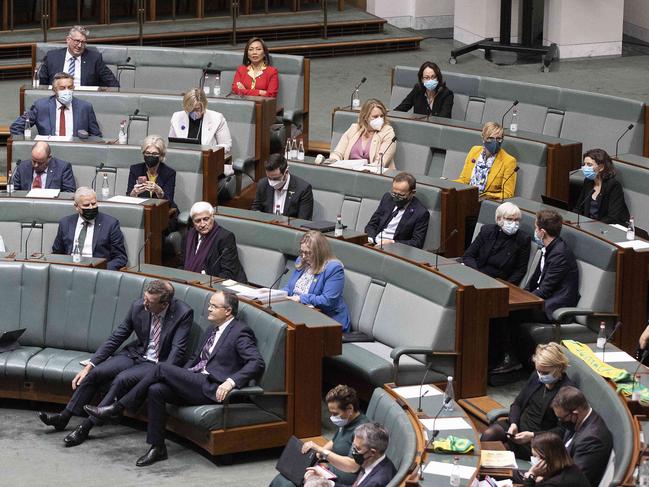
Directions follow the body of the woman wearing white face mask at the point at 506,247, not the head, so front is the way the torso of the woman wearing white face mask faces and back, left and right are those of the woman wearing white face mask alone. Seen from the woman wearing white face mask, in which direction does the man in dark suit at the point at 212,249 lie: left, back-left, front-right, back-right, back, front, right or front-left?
right

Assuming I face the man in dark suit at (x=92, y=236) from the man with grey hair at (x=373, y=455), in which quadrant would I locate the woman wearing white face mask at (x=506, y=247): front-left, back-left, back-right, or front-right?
front-right

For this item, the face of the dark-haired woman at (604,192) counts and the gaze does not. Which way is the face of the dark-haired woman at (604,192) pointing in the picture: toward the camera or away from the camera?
toward the camera

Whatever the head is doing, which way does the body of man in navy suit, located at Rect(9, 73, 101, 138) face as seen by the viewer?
toward the camera

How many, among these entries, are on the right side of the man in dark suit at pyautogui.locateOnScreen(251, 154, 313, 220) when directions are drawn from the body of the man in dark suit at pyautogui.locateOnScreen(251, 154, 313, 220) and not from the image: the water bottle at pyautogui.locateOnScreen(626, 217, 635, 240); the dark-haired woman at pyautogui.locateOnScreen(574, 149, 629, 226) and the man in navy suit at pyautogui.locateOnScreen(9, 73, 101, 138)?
1

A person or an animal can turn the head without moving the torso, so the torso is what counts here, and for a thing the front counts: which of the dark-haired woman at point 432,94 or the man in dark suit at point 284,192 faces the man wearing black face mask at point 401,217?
the dark-haired woman

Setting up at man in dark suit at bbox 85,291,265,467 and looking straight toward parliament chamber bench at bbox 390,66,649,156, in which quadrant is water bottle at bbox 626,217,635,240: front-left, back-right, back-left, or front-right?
front-right

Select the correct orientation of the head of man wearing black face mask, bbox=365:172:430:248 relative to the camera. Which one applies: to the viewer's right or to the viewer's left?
to the viewer's left

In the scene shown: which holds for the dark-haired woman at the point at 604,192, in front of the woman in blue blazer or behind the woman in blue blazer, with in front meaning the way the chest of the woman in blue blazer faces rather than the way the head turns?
behind

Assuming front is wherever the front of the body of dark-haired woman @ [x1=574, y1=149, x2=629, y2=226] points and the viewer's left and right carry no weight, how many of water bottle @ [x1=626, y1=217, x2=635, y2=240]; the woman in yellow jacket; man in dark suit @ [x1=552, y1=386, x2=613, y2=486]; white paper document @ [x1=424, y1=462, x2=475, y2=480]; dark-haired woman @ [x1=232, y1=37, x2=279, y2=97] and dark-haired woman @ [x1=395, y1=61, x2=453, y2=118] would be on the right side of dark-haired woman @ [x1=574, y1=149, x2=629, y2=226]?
3

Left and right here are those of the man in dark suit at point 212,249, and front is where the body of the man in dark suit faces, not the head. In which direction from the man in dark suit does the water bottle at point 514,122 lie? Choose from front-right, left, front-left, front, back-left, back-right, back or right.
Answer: back

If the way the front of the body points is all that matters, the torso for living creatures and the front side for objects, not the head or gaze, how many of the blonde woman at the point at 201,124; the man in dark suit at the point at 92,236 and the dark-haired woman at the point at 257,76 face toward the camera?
3

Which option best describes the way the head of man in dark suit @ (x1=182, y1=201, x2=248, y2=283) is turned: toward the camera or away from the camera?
toward the camera

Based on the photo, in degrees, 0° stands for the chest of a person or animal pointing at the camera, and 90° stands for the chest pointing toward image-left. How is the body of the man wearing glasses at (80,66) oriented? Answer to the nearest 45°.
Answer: approximately 0°

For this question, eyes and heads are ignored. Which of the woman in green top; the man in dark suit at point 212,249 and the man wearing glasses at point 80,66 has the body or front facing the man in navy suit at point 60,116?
the man wearing glasses

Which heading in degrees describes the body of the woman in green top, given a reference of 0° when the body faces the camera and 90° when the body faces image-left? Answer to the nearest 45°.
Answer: approximately 45°

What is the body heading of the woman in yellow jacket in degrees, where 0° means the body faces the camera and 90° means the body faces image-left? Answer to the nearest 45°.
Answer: approximately 45°

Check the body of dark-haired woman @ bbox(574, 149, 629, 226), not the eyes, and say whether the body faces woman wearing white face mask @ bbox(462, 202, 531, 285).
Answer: yes

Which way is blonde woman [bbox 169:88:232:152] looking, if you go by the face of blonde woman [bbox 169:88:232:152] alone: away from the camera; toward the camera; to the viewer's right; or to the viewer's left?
toward the camera

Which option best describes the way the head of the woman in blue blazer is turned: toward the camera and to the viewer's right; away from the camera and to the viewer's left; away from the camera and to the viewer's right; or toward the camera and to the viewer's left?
toward the camera and to the viewer's left

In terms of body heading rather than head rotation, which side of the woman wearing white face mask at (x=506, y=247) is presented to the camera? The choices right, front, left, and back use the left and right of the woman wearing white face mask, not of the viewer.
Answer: front

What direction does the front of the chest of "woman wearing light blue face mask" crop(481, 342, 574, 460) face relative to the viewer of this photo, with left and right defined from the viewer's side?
facing the viewer and to the left of the viewer

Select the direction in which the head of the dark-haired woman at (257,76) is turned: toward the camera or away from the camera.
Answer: toward the camera

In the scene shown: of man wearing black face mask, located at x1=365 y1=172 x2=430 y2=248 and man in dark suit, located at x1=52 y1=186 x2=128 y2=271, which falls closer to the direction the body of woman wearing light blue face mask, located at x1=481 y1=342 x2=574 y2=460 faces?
the man in dark suit

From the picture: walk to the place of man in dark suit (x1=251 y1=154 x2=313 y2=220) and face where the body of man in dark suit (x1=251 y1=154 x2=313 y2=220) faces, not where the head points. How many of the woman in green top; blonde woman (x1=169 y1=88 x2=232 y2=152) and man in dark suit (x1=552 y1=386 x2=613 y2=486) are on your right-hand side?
1

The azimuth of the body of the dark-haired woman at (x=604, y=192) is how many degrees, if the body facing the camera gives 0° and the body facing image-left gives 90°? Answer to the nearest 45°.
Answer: approximately 45°
